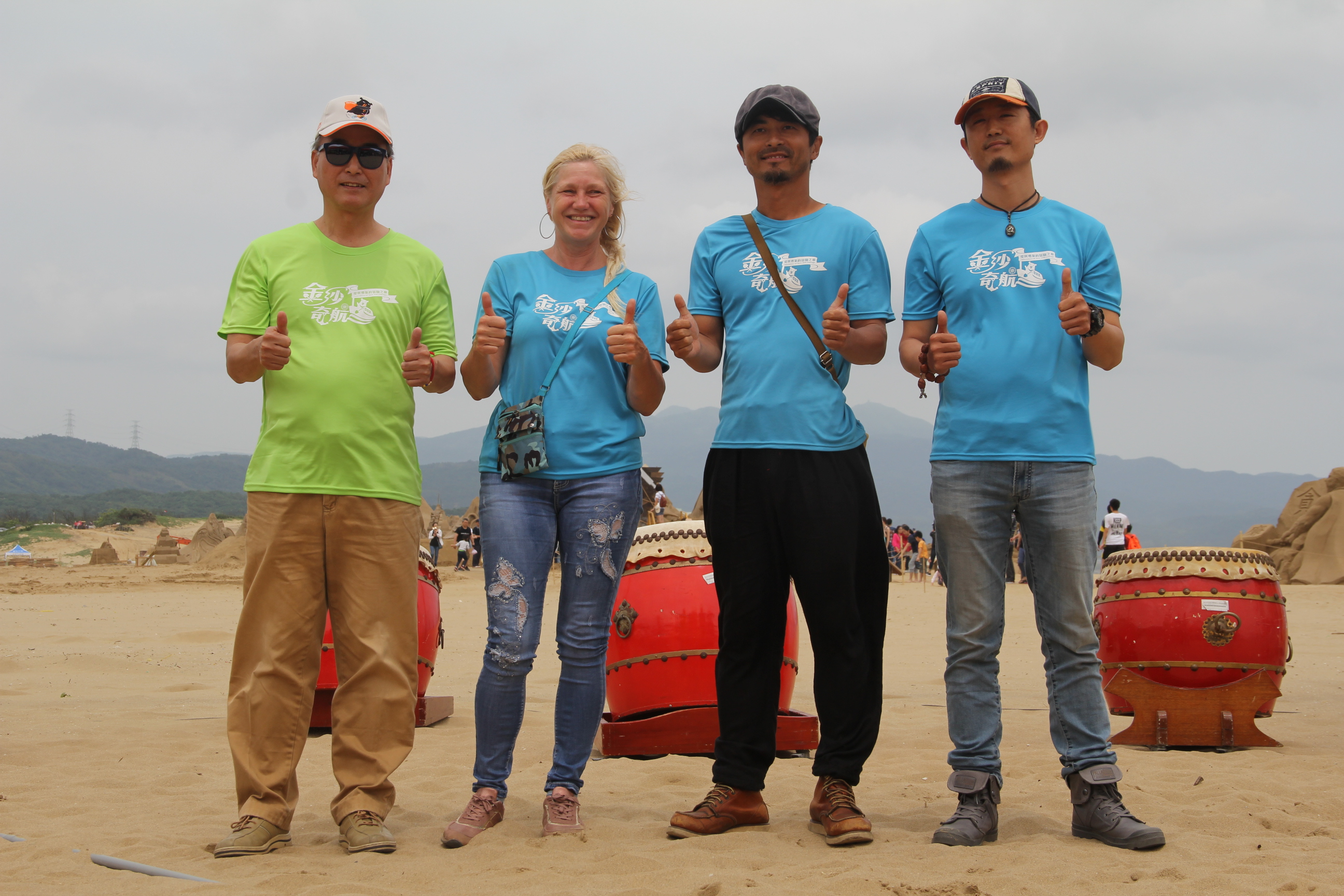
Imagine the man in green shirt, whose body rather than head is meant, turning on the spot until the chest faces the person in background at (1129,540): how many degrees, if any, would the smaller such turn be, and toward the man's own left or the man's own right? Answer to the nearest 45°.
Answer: approximately 135° to the man's own left

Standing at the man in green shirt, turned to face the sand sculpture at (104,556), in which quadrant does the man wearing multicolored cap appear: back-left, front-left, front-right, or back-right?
back-right

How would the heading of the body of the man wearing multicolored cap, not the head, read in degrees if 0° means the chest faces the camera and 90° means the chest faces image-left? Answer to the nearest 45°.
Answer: approximately 0°

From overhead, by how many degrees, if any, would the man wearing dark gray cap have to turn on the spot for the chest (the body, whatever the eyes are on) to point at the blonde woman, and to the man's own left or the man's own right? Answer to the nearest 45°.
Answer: approximately 90° to the man's own right

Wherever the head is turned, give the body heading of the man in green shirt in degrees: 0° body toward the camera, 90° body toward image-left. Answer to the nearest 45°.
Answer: approximately 0°

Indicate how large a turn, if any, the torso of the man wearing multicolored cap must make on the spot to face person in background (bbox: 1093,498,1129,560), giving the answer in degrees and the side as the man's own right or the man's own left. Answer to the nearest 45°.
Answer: approximately 180°
